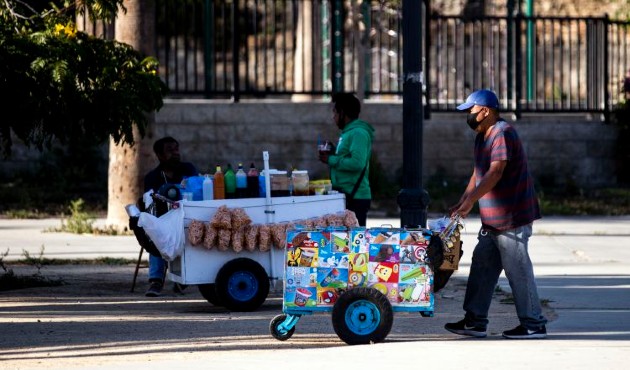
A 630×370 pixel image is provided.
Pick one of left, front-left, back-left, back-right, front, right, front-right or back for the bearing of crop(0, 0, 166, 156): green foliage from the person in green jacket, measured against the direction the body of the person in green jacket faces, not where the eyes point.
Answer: front

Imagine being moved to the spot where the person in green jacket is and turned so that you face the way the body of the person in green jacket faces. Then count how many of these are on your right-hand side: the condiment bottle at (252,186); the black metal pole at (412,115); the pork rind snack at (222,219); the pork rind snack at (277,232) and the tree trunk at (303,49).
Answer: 1

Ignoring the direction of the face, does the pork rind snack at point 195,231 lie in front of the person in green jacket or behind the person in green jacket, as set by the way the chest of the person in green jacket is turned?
in front

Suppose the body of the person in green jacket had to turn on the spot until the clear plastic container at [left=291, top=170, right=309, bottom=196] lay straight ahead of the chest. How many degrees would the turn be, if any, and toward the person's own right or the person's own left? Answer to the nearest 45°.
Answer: approximately 45° to the person's own left

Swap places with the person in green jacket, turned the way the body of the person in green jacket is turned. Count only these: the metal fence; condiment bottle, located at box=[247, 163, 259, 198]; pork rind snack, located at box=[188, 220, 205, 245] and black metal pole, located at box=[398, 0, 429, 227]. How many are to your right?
1

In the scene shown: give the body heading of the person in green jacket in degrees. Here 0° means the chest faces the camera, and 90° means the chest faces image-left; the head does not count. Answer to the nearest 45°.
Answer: approximately 90°

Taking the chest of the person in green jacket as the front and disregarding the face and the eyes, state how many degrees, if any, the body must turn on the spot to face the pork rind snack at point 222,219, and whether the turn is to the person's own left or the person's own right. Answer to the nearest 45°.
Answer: approximately 45° to the person's own left

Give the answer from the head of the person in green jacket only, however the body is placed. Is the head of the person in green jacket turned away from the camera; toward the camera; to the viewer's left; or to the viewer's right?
to the viewer's left

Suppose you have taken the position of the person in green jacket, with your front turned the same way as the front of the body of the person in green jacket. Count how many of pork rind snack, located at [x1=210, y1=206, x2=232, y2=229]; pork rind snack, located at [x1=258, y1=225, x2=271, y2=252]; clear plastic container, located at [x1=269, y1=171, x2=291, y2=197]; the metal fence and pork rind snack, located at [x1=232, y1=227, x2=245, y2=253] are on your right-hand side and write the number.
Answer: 1

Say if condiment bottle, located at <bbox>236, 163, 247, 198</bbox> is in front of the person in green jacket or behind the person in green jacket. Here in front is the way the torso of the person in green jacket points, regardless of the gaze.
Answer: in front

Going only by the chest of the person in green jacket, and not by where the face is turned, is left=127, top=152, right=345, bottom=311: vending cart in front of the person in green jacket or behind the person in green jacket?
in front

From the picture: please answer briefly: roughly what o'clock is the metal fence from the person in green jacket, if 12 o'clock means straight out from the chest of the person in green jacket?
The metal fence is roughly at 3 o'clock from the person in green jacket.

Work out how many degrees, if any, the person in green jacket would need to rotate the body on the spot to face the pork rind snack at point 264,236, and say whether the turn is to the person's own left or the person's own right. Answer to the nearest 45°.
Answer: approximately 45° to the person's own left
